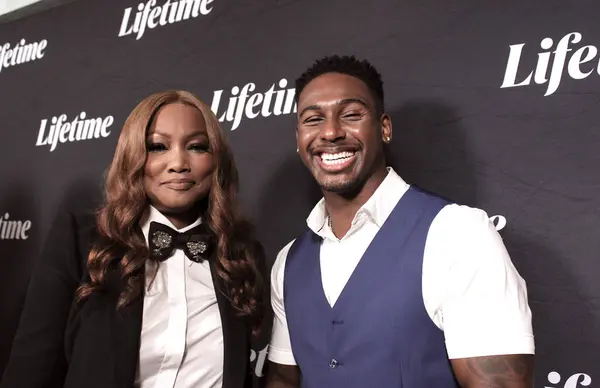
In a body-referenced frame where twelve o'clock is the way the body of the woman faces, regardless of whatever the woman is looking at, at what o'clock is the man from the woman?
The man is roughly at 10 o'clock from the woman.

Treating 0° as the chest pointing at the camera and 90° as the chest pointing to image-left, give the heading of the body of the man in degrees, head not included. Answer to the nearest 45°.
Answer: approximately 45°

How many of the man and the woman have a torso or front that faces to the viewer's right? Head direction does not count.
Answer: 0

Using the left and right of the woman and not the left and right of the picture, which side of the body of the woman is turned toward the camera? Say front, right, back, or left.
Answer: front

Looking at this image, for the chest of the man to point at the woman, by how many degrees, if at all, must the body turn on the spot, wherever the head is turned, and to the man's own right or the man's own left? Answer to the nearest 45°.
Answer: approximately 45° to the man's own right
